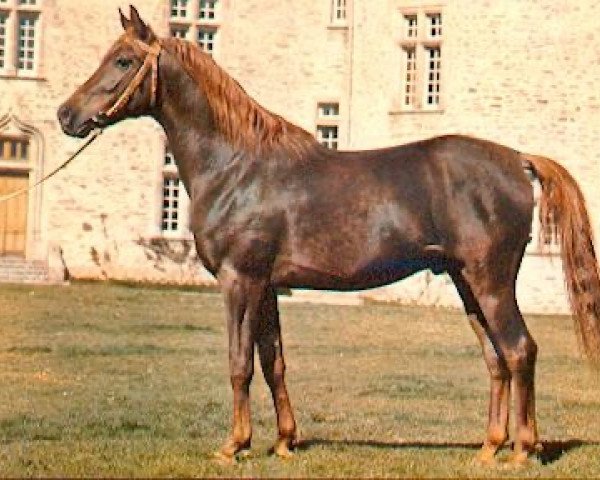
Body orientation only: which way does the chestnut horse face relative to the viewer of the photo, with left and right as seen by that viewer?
facing to the left of the viewer
